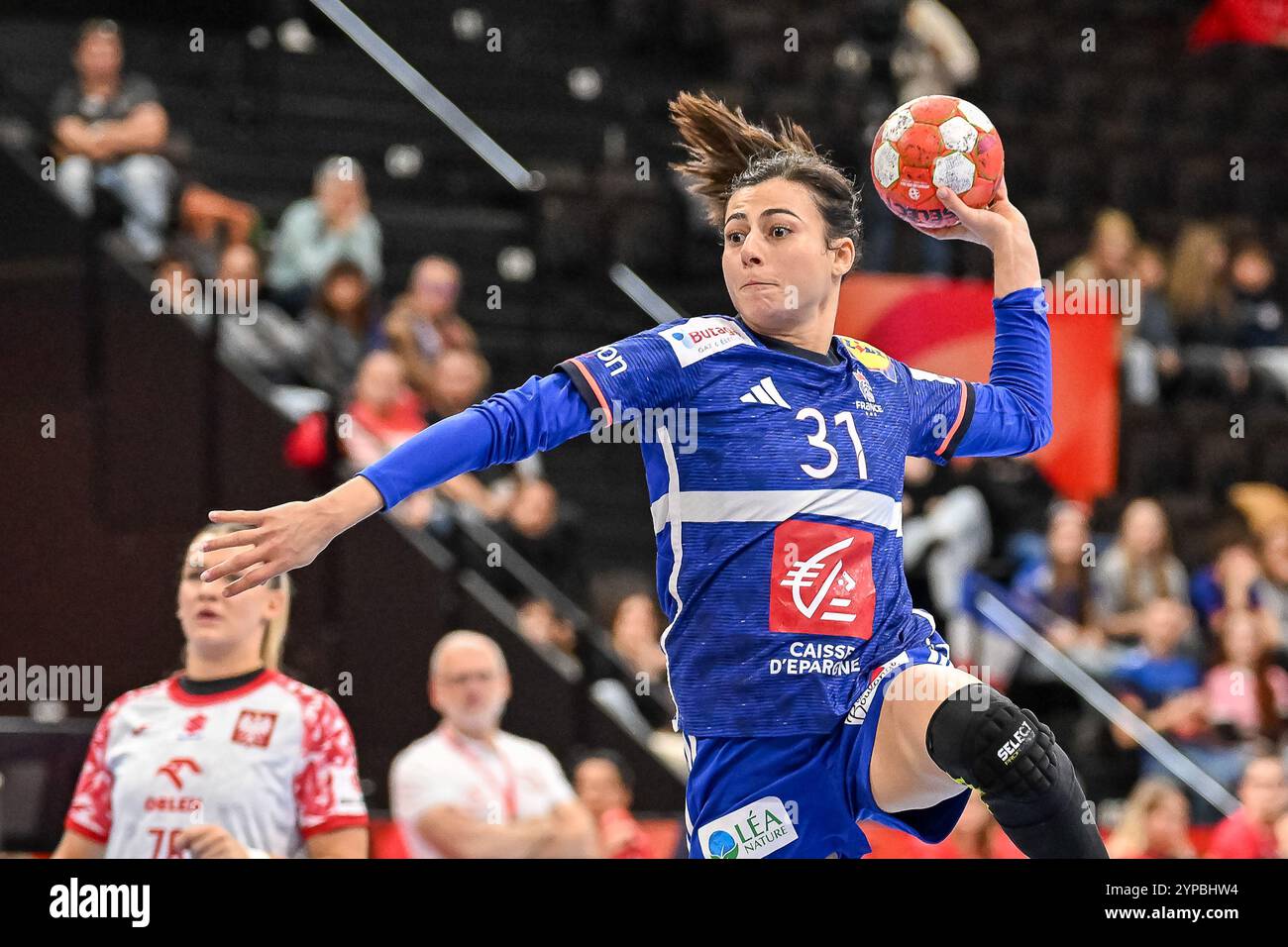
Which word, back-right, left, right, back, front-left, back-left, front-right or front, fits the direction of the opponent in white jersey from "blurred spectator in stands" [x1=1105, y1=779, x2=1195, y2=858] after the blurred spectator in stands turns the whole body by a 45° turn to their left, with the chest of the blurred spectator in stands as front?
right

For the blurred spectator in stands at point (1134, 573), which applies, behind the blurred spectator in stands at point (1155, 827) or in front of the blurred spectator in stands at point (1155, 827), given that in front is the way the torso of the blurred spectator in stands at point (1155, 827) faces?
behind

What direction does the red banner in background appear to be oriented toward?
toward the camera

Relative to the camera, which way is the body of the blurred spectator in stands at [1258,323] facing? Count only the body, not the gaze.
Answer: toward the camera

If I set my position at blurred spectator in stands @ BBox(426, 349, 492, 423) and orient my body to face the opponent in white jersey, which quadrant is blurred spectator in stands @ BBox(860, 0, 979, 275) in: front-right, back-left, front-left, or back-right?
back-left

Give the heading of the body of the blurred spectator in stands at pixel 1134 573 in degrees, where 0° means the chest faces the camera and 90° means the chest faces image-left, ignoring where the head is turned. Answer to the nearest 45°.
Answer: approximately 0°

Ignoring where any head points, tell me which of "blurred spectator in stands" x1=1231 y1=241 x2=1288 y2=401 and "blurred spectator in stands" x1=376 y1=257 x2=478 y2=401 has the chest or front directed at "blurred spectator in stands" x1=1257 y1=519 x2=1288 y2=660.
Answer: "blurred spectator in stands" x1=1231 y1=241 x2=1288 y2=401

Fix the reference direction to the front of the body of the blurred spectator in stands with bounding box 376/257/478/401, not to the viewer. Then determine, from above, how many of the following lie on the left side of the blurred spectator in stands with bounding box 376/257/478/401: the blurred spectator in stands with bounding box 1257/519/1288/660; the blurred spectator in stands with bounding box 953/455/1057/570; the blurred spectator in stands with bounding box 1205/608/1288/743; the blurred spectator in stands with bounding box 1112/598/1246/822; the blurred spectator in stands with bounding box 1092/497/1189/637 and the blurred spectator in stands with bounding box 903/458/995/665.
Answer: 6

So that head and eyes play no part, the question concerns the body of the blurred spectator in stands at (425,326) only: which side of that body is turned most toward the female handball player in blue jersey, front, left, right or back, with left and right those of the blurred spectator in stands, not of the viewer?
front

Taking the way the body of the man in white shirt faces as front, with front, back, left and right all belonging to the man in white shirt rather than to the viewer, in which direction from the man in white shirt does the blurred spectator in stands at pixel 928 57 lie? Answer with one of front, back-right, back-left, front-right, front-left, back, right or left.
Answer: back-left

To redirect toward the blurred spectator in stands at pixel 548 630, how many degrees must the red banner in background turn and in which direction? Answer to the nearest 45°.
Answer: approximately 45° to its right

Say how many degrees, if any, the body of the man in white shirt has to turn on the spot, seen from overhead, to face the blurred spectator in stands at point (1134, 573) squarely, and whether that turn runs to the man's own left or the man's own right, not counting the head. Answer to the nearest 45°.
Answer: approximately 135° to the man's own left

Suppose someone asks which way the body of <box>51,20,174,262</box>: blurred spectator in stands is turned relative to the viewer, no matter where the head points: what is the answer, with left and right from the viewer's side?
facing the viewer

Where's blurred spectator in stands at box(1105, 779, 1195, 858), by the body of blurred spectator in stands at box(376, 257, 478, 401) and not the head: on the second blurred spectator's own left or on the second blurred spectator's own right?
on the second blurred spectator's own left

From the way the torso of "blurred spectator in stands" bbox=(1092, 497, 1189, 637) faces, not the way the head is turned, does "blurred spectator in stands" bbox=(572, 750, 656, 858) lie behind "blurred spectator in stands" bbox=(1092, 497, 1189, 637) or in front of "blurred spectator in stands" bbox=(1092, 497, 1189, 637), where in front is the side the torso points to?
in front

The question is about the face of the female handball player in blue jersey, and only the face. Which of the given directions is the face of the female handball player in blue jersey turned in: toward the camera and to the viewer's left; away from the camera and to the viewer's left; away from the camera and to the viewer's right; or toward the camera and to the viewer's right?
toward the camera and to the viewer's left

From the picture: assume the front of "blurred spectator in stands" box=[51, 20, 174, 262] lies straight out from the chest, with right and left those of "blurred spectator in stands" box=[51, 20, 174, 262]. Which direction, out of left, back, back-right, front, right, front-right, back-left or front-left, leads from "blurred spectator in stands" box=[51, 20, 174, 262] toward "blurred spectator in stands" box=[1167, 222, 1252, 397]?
left
